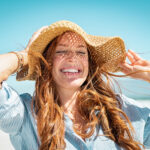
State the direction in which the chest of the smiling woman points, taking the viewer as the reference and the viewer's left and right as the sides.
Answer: facing the viewer

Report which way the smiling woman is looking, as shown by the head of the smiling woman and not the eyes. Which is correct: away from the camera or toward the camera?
toward the camera
